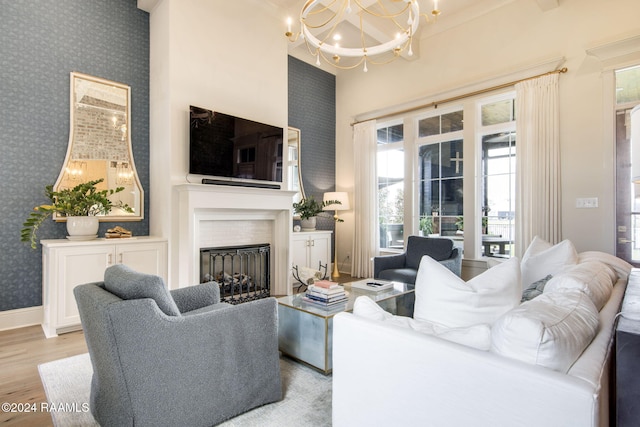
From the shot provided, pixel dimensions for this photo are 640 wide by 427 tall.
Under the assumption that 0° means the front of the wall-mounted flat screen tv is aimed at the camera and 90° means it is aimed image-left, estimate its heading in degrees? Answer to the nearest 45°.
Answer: approximately 315°

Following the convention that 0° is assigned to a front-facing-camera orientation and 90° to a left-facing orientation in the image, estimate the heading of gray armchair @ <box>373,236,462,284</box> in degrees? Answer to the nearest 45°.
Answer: approximately 45°

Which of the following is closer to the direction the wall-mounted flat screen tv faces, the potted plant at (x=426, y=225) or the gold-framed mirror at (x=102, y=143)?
the potted plant

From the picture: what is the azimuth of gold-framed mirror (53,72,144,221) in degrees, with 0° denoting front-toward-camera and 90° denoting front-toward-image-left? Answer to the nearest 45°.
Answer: approximately 315°

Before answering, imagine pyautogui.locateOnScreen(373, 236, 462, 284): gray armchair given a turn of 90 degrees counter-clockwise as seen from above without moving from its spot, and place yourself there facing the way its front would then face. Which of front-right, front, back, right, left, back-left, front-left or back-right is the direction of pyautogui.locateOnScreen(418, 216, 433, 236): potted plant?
back-left

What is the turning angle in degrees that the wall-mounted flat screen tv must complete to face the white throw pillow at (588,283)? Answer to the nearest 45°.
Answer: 0° — it already faces it

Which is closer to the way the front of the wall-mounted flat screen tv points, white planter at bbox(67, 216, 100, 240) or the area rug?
the area rug
